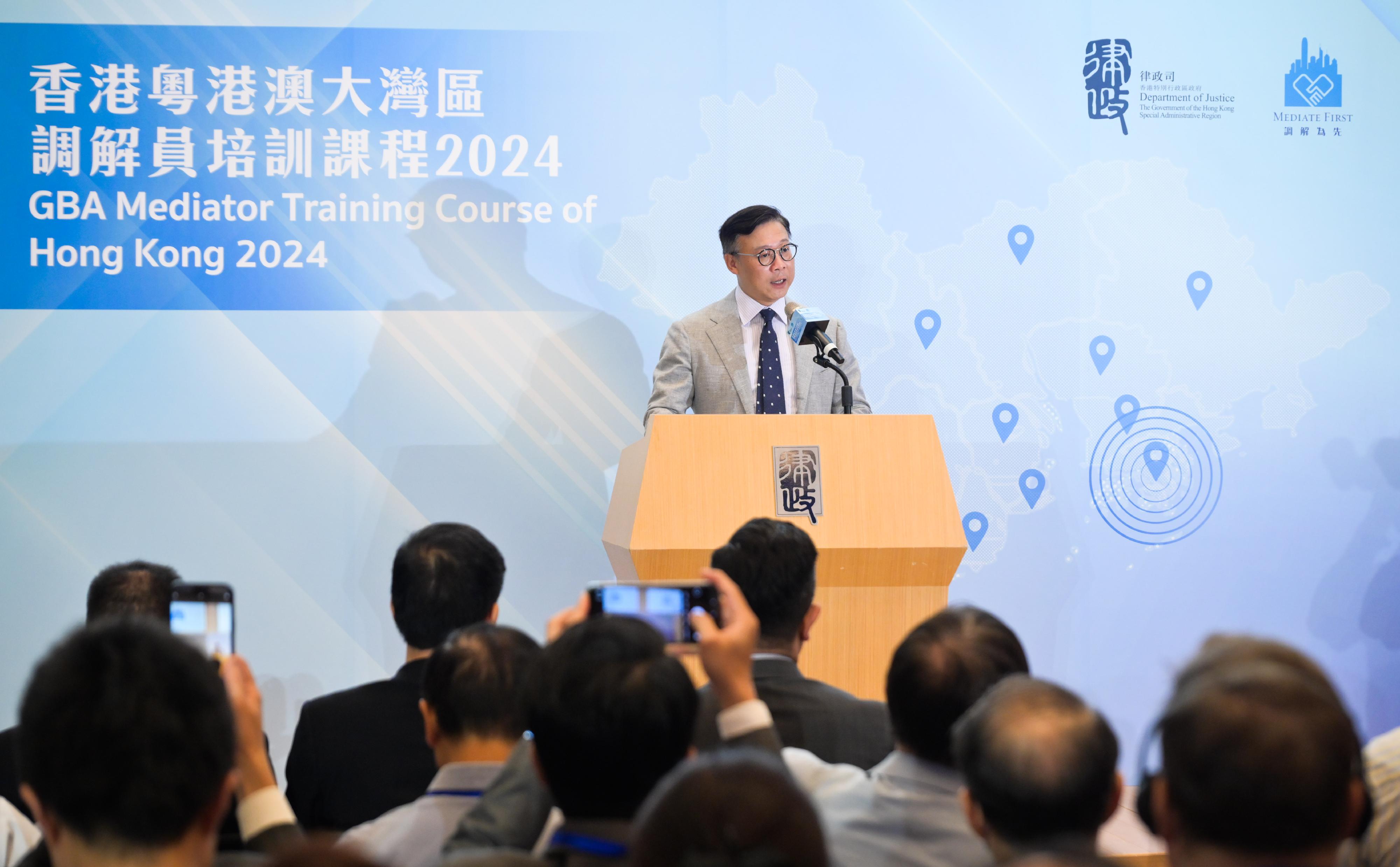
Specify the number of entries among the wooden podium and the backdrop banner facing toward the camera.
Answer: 2

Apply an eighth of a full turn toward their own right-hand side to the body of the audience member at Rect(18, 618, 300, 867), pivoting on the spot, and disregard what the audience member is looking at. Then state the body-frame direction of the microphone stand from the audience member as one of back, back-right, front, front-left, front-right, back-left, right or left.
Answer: front

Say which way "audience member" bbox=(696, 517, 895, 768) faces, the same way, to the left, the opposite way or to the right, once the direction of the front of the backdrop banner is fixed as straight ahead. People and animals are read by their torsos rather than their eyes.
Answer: the opposite way

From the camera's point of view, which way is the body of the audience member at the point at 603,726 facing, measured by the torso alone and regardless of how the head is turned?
away from the camera

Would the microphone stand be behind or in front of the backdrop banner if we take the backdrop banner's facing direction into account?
in front

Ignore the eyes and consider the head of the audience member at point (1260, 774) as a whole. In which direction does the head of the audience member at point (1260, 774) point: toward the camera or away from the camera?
away from the camera

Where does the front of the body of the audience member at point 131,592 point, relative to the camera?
away from the camera

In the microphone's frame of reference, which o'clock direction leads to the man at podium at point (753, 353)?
The man at podium is roughly at 1 o'clock from the microphone.

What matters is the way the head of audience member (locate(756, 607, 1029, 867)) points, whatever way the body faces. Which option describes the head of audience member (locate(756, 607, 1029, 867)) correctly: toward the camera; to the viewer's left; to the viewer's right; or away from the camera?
away from the camera

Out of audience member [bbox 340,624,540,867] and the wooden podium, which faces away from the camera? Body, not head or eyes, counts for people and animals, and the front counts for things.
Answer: the audience member

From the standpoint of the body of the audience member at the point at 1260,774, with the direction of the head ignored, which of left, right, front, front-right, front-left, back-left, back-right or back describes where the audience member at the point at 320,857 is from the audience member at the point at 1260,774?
back-left

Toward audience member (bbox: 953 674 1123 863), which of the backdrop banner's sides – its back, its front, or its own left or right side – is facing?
front

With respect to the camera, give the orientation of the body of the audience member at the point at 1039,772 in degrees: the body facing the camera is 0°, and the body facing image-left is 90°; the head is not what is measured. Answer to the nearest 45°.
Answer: approximately 180°

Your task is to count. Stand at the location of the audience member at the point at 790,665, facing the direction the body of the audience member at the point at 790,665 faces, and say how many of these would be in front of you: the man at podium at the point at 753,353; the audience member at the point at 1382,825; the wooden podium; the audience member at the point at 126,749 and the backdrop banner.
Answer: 3

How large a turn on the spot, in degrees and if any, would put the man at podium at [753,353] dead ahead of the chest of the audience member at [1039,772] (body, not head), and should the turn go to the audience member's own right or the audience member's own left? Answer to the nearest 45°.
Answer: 0° — they already face them

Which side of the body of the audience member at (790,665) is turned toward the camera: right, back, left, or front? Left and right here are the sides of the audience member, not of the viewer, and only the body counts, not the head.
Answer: back
